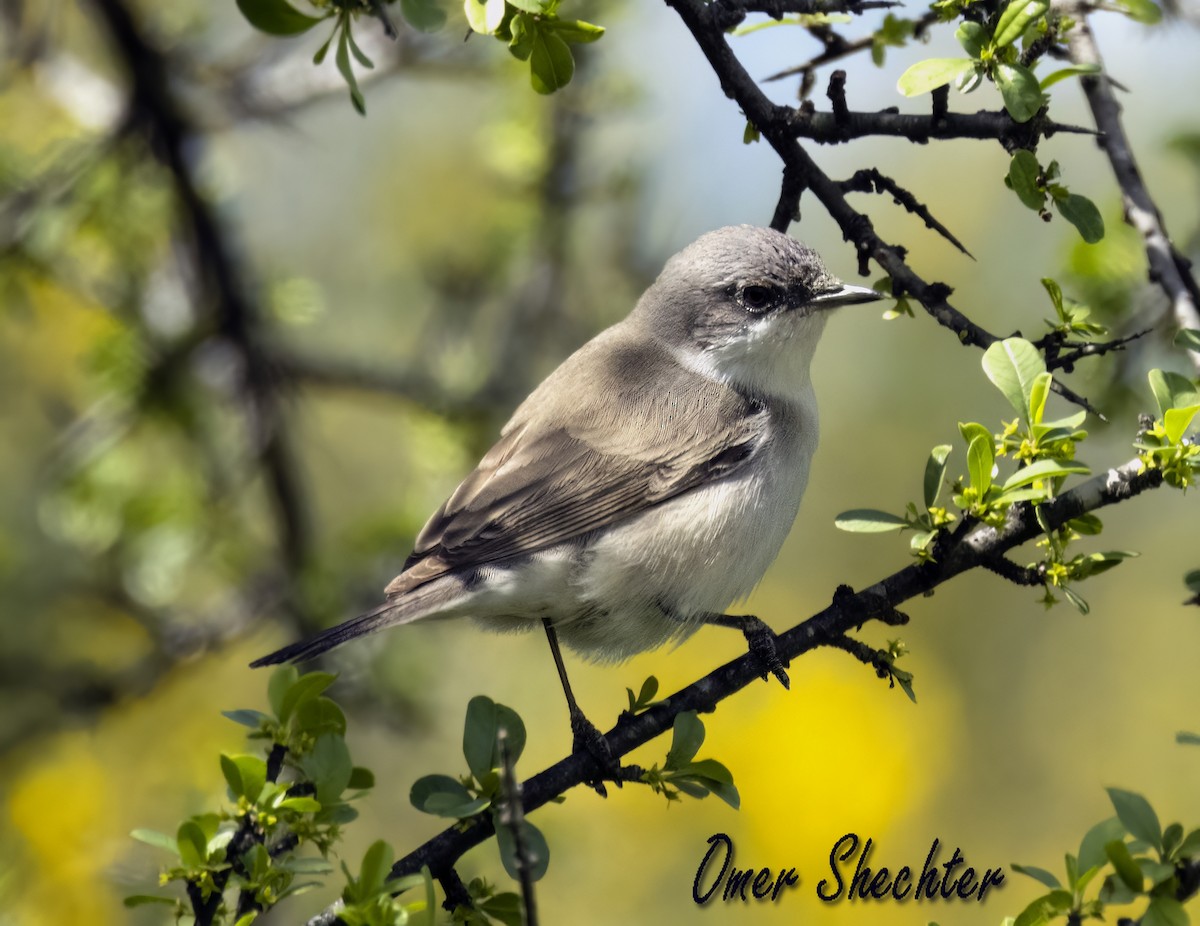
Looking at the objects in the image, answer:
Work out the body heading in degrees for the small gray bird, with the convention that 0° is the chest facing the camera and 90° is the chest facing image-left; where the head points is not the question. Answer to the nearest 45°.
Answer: approximately 270°
